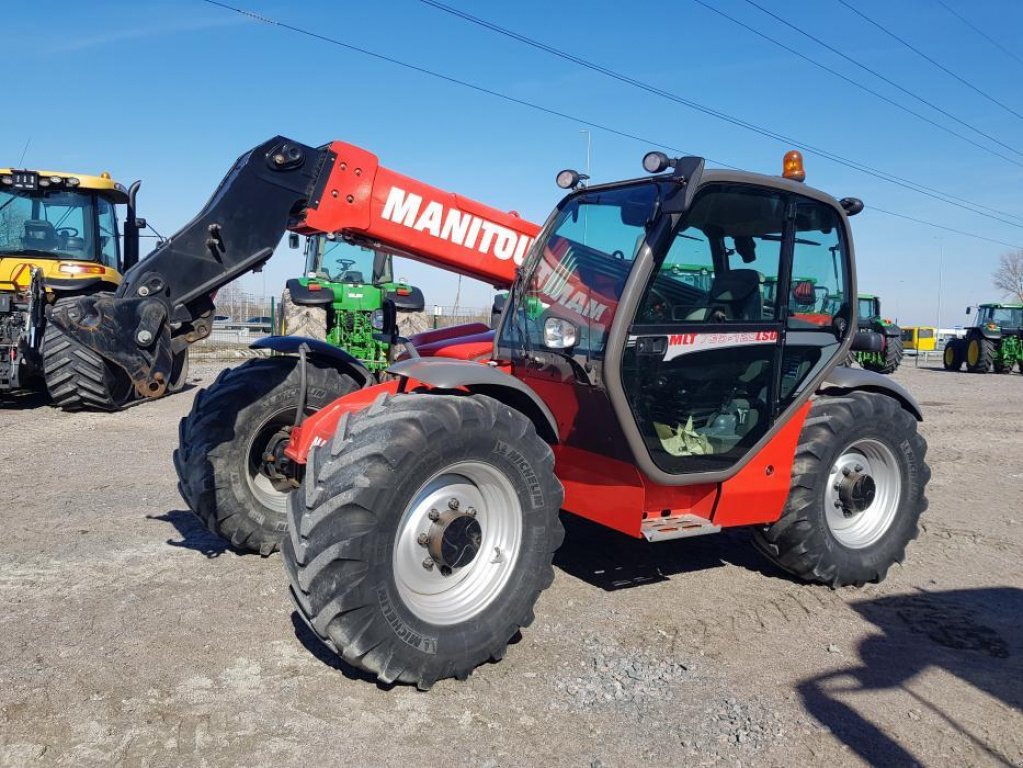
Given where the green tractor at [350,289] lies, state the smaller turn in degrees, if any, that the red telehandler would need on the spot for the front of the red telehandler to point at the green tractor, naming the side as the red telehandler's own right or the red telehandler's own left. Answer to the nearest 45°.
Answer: approximately 135° to the red telehandler's own right

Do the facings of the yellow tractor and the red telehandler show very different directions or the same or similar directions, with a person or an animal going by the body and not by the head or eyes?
very different directions

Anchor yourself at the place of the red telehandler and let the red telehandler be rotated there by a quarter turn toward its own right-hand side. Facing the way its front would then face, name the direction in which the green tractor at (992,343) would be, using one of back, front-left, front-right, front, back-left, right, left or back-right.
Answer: right

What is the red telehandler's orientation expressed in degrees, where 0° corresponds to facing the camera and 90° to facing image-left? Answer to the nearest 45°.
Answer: approximately 45°

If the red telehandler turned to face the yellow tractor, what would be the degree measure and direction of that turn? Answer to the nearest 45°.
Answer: approximately 90° to its right
